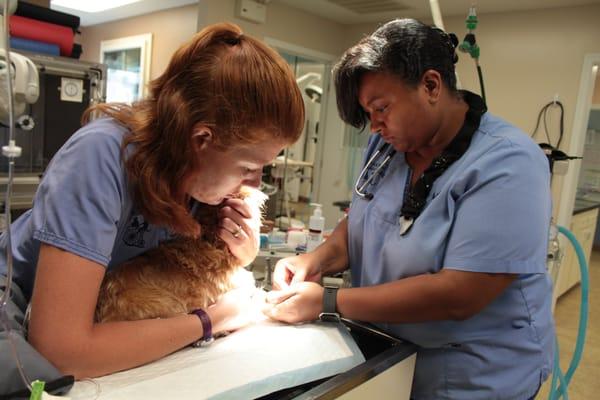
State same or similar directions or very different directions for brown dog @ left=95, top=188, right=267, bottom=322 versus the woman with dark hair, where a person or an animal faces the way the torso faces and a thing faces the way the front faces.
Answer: very different directions

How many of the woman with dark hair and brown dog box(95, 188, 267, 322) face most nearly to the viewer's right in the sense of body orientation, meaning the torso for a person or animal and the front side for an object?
1

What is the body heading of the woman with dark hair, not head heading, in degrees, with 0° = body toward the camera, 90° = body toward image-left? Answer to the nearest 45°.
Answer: approximately 45°

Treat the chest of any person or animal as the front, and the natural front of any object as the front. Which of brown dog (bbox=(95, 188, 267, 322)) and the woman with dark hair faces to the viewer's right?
the brown dog

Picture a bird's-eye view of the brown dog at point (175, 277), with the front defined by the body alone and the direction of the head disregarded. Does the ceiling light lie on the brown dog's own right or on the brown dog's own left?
on the brown dog's own left

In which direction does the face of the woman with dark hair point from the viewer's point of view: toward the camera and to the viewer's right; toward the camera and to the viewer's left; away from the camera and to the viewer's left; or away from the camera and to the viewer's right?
toward the camera and to the viewer's left

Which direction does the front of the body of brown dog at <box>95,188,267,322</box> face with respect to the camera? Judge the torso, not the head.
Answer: to the viewer's right

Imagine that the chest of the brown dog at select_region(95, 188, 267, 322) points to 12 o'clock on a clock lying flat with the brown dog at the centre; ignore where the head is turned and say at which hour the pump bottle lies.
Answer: The pump bottle is roughly at 10 o'clock from the brown dog.

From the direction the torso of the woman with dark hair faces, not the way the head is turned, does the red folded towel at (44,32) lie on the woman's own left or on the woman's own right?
on the woman's own right
